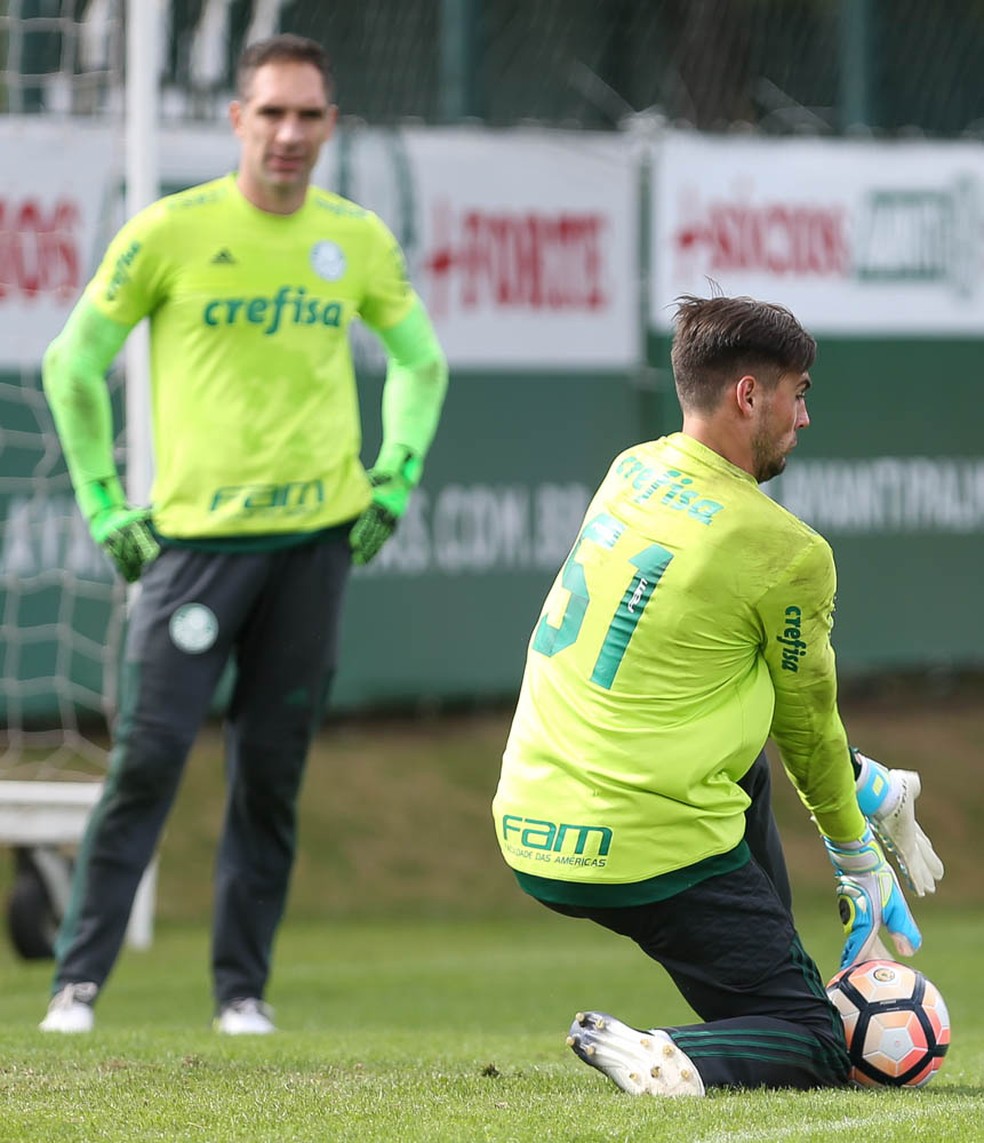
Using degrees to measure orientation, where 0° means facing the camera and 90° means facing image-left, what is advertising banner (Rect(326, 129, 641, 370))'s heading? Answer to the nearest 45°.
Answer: approximately 0°

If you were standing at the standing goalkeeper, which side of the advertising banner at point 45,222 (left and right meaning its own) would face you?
front

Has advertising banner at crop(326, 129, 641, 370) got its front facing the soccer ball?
yes

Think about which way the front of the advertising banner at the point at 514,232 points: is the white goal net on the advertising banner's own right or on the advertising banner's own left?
on the advertising banner's own right

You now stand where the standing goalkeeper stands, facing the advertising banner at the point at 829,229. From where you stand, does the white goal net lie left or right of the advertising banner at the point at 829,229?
left

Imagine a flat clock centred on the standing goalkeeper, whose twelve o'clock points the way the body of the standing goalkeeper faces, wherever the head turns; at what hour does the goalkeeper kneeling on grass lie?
The goalkeeper kneeling on grass is roughly at 11 o'clock from the standing goalkeeper.

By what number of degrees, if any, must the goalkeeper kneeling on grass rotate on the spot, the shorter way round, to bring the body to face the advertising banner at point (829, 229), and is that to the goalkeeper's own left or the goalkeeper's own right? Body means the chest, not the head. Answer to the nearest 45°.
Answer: approximately 45° to the goalkeeper's own left

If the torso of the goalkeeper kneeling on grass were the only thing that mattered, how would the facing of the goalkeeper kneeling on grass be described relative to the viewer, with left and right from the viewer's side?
facing away from the viewer and to the right of the viewer

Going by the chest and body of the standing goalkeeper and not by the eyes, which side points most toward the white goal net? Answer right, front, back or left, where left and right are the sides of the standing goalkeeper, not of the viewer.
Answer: back

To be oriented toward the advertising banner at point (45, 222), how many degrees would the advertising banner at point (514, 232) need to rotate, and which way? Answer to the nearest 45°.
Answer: approximately 45° to its right

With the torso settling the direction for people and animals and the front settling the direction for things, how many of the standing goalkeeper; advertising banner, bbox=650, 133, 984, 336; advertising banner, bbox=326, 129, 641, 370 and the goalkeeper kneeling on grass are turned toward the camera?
3

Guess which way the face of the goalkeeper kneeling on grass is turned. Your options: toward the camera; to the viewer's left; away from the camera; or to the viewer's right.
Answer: to the viewer's right

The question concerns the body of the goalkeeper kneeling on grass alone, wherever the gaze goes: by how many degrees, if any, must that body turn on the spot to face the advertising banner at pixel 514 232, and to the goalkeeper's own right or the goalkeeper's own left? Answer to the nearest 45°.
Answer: approximately 45° to the goalkeeper's own left
